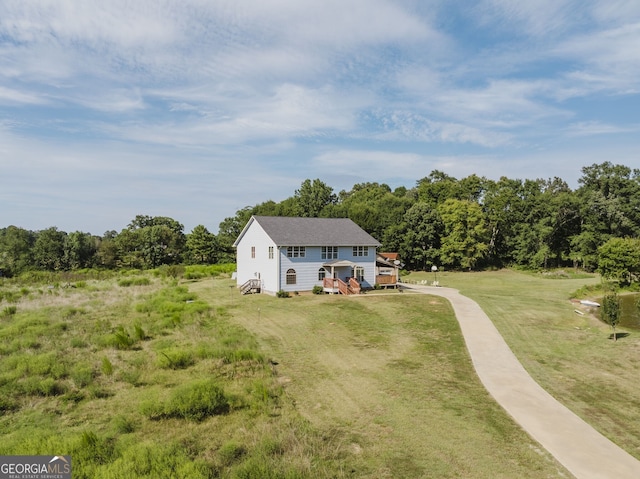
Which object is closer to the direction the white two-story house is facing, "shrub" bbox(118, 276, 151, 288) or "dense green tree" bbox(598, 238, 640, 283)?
the dense green tree

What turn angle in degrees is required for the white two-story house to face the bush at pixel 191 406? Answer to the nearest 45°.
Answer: approximately 45° to its right

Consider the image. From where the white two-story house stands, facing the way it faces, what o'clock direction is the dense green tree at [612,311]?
The dense green tree is roughly at 12 o'clock from the white two-story house.

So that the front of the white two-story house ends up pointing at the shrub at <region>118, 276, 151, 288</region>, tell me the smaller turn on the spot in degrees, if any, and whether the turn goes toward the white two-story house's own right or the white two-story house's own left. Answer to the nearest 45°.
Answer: approximately 180°

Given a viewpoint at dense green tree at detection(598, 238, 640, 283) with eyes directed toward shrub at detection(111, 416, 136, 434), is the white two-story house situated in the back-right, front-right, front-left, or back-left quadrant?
front-right

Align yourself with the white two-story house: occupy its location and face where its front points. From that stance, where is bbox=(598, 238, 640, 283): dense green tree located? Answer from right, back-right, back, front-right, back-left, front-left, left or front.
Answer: front-left

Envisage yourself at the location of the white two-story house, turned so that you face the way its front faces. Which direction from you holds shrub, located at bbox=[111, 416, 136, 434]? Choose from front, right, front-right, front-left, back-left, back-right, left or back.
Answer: front-right

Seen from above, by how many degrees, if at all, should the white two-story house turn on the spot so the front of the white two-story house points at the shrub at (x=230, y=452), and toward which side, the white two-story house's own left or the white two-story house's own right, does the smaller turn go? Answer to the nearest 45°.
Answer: approximately 45° to the white two-story house's own right

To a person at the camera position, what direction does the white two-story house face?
facing the viewer and to the right of the viewer

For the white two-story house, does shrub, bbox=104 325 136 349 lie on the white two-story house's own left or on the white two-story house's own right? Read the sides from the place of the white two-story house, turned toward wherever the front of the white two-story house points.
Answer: on the white two-story house's own right
